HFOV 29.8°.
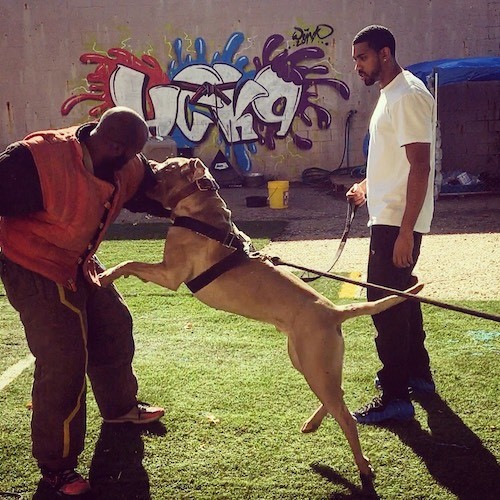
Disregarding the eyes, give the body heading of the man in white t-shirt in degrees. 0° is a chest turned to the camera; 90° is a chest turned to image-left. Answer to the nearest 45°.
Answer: approximately 90°

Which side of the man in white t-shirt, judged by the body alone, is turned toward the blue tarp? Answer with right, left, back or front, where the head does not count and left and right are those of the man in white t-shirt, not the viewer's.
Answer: right

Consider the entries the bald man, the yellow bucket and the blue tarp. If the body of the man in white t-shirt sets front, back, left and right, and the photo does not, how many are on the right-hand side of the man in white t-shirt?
2

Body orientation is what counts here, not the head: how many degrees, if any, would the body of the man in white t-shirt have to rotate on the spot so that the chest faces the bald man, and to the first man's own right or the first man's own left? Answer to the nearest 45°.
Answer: approximately 45° to the first man's own left

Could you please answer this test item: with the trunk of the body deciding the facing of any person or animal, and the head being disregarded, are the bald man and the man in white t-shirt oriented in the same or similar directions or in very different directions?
very different directions

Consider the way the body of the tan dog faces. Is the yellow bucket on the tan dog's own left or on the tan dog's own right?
on the tan dog's own right

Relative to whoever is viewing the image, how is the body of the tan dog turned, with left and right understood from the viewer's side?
facing to the left of the viewer

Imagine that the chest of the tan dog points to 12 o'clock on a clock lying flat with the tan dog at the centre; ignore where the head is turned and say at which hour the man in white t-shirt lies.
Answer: The man in white t-shirt is roughly at 5 o'clock from the tan dog.

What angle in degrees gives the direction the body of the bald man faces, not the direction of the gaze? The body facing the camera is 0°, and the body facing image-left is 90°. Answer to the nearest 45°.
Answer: approximately 315°

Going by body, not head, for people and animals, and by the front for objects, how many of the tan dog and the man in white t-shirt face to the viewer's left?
2
